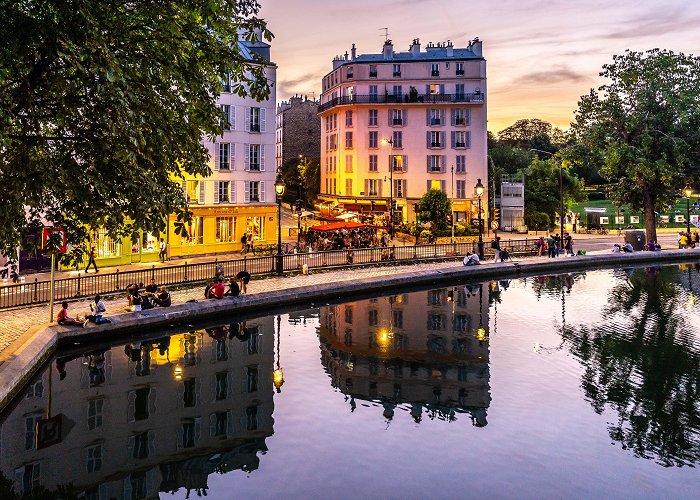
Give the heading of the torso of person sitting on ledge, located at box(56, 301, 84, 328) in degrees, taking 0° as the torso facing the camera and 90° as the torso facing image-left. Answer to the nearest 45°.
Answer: approximately 270°

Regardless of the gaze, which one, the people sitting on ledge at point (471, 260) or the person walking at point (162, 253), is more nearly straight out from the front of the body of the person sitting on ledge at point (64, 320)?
the people sitting on ledge

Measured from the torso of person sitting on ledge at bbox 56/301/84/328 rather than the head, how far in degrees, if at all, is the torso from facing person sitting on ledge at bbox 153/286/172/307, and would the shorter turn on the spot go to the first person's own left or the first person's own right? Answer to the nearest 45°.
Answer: approximately 45° to the first person's own left

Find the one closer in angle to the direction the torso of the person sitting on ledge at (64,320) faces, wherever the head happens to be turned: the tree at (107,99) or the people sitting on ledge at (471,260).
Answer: the people sitting on ledge

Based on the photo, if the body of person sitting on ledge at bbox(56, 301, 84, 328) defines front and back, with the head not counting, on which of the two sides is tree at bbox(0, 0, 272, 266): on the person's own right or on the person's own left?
on the person's own right

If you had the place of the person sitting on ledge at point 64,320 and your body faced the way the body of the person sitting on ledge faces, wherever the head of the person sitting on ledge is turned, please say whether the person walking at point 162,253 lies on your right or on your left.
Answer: on your left
